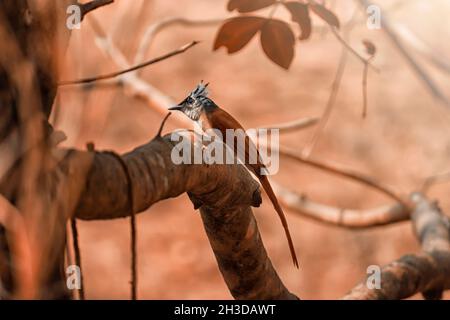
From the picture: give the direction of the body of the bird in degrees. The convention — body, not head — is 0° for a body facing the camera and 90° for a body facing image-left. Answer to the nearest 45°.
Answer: approximately 90°
